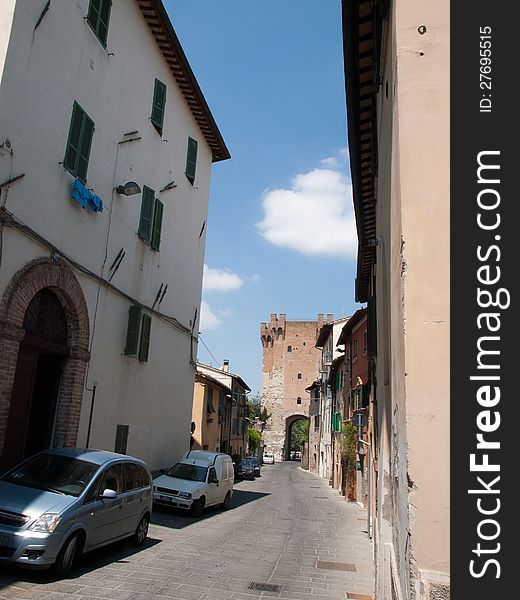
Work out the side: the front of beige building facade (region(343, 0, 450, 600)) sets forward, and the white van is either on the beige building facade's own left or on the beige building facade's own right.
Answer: on the beige building facade's own right

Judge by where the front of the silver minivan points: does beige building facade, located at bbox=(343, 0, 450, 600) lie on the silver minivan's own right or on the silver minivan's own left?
on the silver minivan's own left

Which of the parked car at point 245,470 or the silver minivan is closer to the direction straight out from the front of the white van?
the silver minivan

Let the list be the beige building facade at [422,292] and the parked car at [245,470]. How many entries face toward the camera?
1

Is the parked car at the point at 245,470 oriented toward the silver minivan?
yes

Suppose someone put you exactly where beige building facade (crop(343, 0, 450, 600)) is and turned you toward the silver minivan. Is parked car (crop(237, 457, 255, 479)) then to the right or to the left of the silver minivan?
right

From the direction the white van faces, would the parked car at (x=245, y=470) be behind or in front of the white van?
behind

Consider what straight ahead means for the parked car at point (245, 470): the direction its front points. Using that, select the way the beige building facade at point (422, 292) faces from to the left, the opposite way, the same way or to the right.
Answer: to the right

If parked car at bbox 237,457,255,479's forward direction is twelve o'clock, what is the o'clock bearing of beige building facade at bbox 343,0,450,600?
The beige building facade is roughly at 12 o'clock from the parked car.

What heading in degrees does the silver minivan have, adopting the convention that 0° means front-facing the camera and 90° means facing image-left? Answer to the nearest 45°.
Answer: approximately 45°

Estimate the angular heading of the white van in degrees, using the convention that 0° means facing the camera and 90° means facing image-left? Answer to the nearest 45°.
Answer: approximately 45°

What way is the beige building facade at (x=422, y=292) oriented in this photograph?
to the viewer's left

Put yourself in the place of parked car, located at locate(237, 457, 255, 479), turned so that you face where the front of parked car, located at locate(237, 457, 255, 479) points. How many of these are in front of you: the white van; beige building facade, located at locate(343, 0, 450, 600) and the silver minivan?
3
